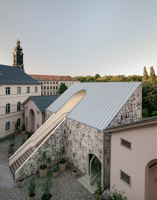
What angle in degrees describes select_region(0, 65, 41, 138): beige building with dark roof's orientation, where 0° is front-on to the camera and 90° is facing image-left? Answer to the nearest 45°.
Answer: approximately 315°

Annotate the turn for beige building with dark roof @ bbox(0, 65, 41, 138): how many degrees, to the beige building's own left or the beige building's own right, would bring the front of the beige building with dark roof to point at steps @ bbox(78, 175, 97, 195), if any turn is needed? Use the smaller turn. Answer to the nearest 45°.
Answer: approximately 45° to the beige building's own right

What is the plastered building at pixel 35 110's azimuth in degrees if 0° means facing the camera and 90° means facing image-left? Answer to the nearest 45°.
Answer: approximately 45°
